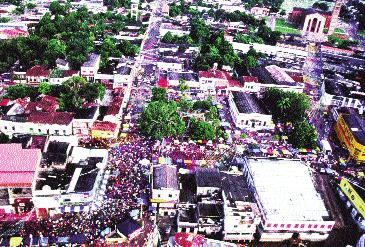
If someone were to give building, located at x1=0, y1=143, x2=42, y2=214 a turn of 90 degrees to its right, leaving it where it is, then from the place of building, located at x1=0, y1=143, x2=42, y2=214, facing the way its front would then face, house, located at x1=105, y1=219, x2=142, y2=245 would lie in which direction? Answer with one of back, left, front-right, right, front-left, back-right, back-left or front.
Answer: back-left

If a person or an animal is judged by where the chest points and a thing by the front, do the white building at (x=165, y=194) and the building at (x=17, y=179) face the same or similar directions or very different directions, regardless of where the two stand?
same or similar directions

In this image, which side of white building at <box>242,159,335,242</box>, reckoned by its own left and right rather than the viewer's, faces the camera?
front

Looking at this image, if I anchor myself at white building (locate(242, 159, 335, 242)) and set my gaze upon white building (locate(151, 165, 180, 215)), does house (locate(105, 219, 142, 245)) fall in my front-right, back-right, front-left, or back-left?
front-left

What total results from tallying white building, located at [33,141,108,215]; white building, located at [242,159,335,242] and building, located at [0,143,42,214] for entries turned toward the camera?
3

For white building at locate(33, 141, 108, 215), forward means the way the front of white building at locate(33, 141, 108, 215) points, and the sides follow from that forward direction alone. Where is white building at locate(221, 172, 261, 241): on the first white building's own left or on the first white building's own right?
on the first white building's own left

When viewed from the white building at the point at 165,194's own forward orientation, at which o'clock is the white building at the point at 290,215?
the white building at the point at 290,215 is roughly at 9 o'clock from the white building at the point at 165,194.

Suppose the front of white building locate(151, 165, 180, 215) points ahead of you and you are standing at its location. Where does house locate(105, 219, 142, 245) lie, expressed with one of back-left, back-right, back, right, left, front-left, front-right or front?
front-right

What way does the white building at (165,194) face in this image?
toward the camera

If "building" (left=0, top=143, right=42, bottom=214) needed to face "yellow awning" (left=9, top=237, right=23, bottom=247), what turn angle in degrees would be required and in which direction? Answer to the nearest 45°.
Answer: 0° — it already faces it

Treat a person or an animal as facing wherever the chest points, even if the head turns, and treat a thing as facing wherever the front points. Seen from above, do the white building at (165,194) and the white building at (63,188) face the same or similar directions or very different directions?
same or similar directions

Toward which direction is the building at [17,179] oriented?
toward the camera

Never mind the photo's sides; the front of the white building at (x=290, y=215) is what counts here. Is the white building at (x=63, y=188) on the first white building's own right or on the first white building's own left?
on the first white building's own right
